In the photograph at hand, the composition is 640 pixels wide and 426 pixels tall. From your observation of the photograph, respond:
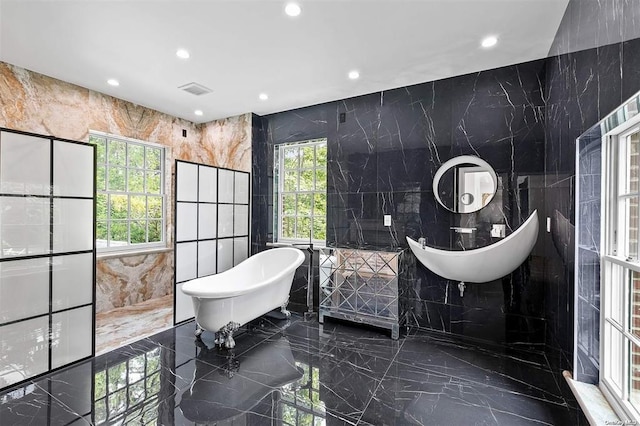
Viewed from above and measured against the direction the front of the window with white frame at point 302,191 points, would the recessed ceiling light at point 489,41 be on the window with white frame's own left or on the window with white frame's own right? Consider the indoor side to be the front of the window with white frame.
on the window with white frame's own left

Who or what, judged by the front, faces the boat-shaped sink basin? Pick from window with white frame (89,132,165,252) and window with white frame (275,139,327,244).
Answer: window with white frame (89,132,165,252)

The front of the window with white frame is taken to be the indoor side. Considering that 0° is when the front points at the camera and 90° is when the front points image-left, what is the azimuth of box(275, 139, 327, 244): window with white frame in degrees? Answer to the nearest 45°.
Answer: approximately 45°

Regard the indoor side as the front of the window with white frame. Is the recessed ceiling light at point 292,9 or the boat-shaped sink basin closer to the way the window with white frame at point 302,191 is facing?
the recessed ceiling light

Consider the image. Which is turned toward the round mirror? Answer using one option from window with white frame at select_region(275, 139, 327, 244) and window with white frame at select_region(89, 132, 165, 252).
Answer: window with white frame at select_region(89, 132, 165, 252)

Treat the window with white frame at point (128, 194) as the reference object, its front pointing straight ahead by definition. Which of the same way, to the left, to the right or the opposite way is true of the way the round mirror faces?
to the right

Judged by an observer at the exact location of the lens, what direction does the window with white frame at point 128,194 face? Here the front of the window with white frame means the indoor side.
facing the viewer and to the right of the viewer

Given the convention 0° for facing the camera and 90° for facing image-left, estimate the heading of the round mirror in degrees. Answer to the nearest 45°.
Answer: approximately 0°
